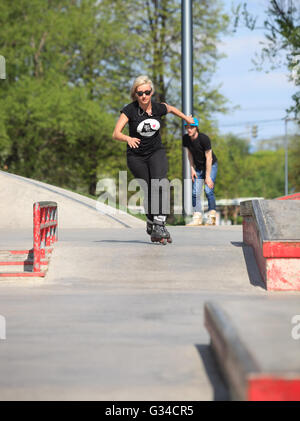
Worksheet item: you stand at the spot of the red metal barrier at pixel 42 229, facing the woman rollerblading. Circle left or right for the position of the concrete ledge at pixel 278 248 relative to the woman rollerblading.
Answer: right

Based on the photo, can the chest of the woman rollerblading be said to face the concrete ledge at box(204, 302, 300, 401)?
yes

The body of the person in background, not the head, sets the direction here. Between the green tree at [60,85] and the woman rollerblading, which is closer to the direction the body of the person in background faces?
the woman rollerblading

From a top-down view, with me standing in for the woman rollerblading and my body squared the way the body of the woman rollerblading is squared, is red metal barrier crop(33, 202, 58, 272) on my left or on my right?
on my right

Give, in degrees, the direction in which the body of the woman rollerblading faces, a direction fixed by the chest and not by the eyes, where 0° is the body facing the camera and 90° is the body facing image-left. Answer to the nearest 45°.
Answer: approximately 0°

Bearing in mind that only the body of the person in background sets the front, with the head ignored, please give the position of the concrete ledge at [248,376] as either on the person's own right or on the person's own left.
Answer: on the person's own left

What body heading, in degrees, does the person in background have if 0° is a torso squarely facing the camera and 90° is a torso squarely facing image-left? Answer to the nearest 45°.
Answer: approximately 45°

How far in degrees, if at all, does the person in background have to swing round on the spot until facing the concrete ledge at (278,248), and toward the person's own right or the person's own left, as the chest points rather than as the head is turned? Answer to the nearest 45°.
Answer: approximately 45° to the person's own left

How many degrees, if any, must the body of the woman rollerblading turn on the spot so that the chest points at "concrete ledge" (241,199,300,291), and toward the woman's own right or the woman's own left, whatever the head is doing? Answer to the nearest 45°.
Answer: approximately 45° to the woman's own left

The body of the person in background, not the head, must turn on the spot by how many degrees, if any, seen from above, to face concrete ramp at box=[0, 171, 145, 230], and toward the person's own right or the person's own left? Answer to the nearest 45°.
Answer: approximately 90° to the person's own right

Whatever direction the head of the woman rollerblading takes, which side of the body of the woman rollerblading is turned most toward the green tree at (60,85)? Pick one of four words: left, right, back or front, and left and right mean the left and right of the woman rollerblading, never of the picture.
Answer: back

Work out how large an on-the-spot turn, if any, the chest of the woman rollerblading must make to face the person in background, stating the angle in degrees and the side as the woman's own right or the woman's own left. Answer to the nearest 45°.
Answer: approximately 180°
